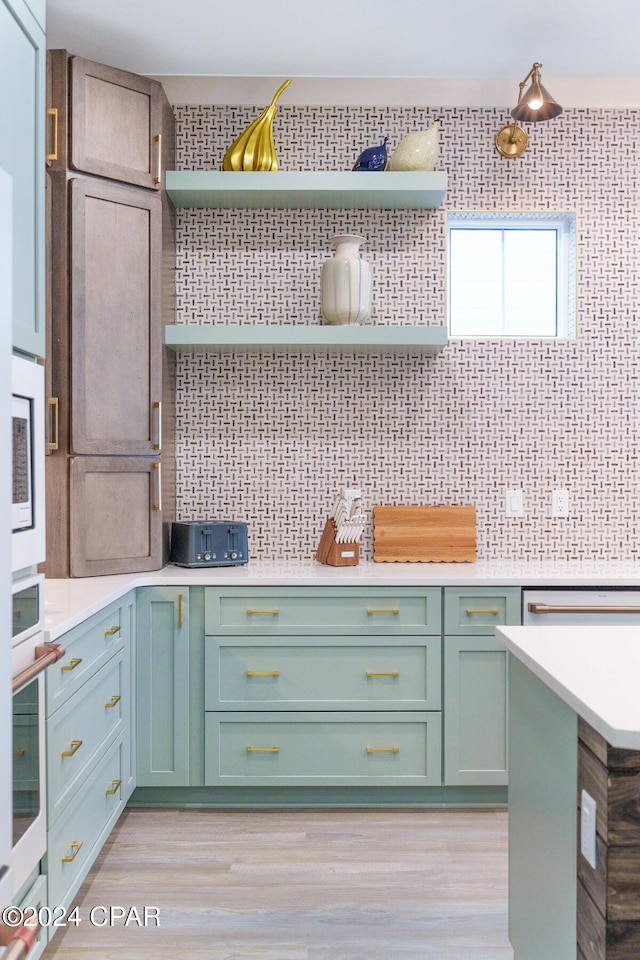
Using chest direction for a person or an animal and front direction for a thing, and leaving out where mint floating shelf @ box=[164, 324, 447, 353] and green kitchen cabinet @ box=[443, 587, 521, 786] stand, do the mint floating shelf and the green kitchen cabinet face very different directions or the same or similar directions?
same or similar directions

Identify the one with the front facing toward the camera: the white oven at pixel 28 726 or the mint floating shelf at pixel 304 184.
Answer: the mint floating shelf

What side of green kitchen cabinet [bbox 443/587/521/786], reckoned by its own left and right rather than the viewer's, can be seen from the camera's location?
front

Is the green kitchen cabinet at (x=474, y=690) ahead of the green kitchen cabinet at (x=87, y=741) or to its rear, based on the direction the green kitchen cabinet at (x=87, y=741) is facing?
ahead

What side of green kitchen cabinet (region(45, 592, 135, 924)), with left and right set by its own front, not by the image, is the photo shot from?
right

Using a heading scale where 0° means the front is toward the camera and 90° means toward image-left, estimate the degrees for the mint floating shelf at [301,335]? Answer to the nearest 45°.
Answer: approximately 0°

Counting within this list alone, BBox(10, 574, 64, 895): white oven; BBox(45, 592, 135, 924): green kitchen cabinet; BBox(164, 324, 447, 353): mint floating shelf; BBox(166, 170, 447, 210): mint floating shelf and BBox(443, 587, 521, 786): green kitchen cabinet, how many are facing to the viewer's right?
2

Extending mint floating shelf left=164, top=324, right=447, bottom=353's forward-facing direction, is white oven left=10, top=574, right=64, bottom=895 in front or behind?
in front

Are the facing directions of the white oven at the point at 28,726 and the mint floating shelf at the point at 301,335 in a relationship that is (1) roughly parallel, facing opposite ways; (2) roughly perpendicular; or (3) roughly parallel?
roughly perpendicular

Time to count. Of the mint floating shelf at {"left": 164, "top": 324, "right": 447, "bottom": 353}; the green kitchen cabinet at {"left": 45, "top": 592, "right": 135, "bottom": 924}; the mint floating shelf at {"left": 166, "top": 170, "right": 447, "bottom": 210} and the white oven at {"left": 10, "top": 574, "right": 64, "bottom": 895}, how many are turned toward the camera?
2

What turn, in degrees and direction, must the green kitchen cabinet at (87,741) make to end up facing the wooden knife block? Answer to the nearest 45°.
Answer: approximately 45° to its left

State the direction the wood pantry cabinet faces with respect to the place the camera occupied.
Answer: facing the viewer and to the right of the viewer

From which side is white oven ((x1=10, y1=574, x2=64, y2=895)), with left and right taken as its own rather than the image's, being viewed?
right

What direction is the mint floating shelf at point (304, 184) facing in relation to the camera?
toward the camera

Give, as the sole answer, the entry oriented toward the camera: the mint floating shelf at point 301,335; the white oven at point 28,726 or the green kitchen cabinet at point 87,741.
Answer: the mint floating shelf
